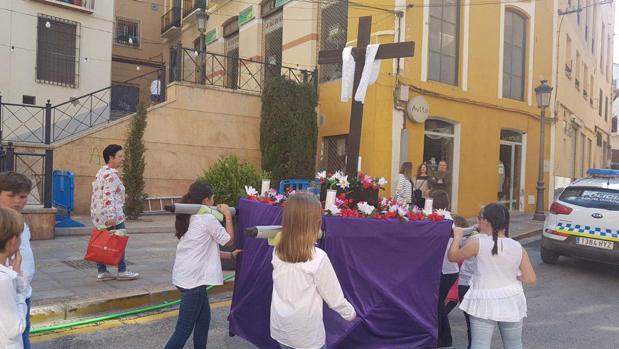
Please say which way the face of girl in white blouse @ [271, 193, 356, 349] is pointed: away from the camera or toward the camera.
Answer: away from the camera

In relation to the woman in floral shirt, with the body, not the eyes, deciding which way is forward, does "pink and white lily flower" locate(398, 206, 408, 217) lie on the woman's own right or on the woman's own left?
on the woman's own right

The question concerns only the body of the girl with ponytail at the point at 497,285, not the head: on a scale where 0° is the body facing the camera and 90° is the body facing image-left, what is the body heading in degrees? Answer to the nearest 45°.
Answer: approximately 180°

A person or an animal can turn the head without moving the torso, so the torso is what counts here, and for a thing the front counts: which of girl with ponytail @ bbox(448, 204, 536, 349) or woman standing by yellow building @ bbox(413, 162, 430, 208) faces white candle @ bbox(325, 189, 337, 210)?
the woman standing by yellow building

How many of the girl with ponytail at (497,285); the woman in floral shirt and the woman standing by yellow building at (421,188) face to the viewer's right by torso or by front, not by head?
1

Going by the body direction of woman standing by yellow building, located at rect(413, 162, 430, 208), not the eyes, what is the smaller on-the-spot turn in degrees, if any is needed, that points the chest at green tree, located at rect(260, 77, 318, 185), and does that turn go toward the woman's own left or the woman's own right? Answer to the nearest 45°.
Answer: approximately 135° to the woman's own right

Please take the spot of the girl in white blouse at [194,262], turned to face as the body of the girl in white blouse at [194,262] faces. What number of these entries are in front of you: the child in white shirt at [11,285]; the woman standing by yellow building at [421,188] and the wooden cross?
2

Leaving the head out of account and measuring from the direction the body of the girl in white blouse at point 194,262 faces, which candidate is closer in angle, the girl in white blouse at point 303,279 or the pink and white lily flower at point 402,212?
the pink and white lily flower

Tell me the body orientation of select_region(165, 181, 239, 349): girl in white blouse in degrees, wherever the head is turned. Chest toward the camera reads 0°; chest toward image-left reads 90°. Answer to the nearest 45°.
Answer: approximately 225°

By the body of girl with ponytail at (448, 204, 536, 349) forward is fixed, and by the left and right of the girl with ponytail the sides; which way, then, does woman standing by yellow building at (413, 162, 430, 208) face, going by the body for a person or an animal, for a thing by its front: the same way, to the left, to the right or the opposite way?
the opposite way

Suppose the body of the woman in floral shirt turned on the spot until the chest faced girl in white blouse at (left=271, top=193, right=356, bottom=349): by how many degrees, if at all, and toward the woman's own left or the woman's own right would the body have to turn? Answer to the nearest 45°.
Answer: approximately 90° to the woman's own right

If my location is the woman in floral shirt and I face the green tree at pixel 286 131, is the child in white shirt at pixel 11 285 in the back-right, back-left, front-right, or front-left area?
back-right

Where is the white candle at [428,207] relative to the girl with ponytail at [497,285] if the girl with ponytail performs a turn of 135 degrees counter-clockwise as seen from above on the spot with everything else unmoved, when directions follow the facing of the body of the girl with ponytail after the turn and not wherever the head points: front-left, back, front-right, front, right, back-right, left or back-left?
right

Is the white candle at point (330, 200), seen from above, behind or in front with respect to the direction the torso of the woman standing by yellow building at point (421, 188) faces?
in front

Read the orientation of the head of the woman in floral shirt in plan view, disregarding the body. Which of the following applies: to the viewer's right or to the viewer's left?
to the viewer's right

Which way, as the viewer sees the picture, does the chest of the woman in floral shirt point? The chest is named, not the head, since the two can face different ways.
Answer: to the viewer's right

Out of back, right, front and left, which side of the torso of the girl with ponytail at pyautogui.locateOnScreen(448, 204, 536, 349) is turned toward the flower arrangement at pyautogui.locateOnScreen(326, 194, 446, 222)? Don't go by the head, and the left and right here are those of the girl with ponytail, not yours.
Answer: left

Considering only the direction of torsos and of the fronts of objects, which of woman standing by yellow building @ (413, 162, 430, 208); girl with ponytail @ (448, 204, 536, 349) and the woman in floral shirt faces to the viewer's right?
the woman in floral shirt

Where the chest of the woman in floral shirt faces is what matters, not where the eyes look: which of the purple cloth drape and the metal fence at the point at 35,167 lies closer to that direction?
the purple cloth drape

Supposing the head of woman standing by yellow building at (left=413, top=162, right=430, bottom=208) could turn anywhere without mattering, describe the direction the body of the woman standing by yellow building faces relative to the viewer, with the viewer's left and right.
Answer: facing the viewer
